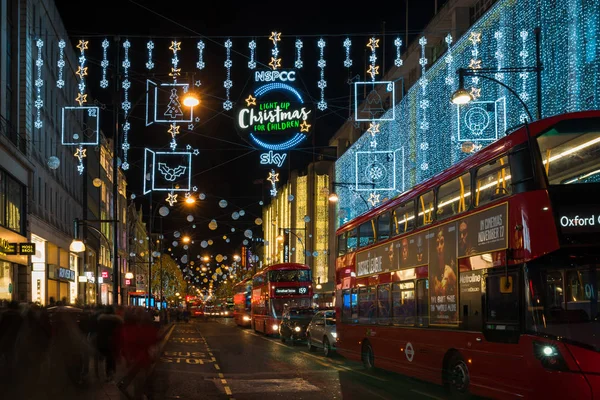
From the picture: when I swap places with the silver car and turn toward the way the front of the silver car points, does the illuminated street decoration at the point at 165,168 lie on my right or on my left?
on my right

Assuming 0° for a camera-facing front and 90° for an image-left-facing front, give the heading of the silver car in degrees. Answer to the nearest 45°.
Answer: approximately 315°

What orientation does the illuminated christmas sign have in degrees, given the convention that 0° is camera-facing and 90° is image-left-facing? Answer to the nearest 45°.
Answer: approximately 0°

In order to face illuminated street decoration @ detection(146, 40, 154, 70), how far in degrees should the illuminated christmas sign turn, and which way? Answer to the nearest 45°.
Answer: approximately 135° to its right

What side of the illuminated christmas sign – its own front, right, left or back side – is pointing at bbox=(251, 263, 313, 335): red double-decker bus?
back

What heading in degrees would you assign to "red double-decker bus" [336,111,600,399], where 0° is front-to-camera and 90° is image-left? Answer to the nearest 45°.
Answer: approximately 315°

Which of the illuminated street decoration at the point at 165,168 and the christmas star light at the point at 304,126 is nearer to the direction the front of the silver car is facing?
the christmas star light
